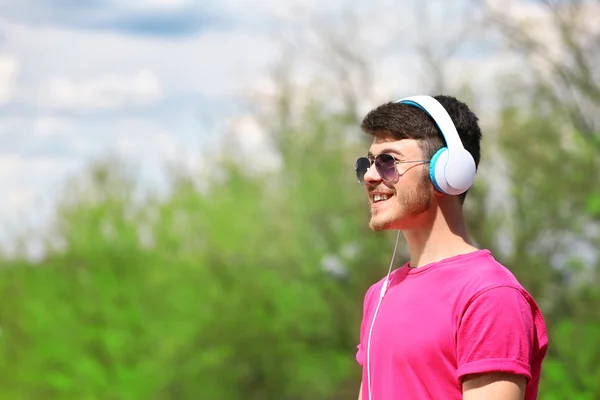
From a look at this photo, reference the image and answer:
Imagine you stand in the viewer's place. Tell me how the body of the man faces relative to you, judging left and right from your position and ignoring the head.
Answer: facing the viewer and to the left of the viewer
